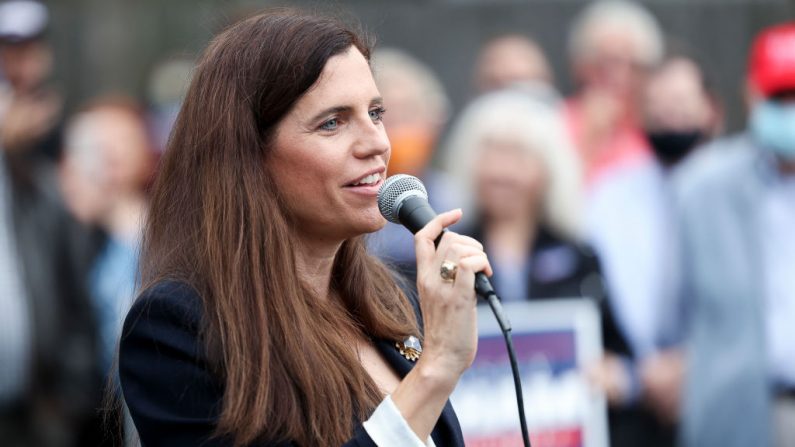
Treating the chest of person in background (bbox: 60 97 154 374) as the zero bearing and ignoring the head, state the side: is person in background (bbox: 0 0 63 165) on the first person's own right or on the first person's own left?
on the first person's own right

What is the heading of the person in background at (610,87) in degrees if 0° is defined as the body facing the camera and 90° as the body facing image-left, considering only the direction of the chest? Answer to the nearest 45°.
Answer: approximately 0°

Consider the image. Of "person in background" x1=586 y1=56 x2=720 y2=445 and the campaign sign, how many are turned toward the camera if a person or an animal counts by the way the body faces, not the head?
2

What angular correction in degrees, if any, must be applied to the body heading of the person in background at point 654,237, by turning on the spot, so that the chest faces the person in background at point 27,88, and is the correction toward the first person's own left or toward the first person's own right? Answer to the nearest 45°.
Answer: approximately 90° to the first person's own right

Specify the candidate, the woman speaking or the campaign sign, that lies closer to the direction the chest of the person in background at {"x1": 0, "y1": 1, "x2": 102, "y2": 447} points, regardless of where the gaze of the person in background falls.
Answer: the woman speaking

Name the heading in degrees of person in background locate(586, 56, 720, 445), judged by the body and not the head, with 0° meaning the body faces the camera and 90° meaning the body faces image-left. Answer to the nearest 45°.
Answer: approximately 0°
